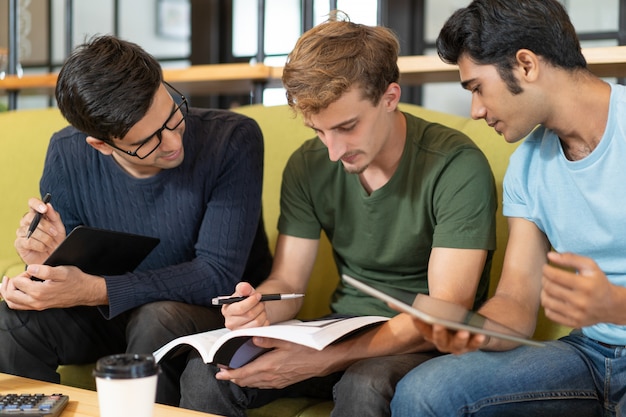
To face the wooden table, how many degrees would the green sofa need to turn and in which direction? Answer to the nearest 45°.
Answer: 0° — it already faces it

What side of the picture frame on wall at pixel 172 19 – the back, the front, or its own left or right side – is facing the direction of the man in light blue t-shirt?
front

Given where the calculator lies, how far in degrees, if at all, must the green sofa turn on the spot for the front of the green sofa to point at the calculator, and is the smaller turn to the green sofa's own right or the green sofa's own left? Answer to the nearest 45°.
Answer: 0° — it already faces it

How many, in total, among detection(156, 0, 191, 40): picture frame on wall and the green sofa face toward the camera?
2

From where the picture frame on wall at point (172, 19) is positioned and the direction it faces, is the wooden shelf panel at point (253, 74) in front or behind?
in front

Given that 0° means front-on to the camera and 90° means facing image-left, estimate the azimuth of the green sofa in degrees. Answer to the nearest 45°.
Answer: approximately 0°

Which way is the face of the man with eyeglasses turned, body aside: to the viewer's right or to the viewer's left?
to the viewer's right

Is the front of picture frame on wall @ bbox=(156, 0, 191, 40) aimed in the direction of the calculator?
yes

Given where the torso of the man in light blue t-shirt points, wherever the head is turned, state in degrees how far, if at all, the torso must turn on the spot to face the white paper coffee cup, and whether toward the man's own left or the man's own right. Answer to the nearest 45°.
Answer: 0° — they already face it

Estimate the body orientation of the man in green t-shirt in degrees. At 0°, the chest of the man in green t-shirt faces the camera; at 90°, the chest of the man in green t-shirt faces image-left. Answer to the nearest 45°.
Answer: approximately 45°

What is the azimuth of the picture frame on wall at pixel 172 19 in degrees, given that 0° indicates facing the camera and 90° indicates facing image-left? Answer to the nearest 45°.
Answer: approximately 0°
